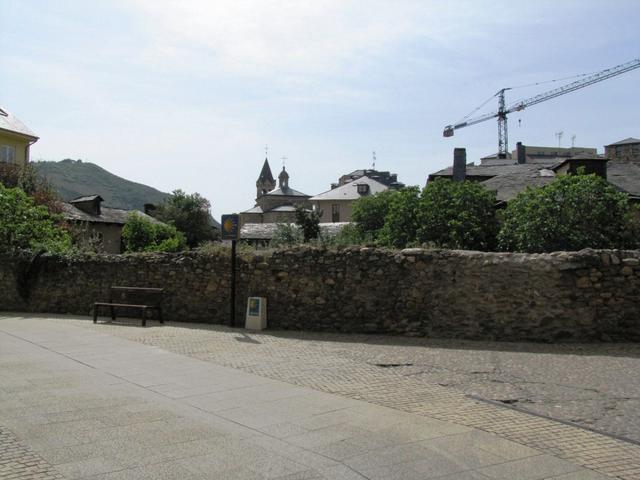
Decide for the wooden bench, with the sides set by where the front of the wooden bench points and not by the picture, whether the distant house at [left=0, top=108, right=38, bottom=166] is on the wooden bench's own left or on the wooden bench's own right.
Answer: on the wooden bench's own right

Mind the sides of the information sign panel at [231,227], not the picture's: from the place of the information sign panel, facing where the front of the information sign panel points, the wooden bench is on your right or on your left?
on your right

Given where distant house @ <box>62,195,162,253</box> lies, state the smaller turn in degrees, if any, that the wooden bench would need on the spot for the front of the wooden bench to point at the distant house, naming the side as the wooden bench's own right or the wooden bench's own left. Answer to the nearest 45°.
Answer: approximately 135° to the wooden bench's own right

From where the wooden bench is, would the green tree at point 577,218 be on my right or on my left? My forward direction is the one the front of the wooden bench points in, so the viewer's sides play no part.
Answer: on my left

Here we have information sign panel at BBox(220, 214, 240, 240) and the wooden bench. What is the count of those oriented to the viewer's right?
0

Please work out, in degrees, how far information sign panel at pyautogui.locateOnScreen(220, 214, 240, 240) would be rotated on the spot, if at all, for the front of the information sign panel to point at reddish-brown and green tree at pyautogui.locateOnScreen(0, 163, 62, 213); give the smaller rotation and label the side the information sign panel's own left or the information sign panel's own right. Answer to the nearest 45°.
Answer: approximately 135° to the information sign panel's own right

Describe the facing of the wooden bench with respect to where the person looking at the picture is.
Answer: facing the viewer and to the left of the viewer

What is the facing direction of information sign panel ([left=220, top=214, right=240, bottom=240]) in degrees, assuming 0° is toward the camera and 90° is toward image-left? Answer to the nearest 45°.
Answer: approximately 0°

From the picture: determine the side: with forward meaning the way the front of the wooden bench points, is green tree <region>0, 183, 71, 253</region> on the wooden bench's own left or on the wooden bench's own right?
on the wooden bench's own right

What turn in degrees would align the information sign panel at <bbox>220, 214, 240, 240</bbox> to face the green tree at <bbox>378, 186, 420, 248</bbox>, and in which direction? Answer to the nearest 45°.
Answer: approximately 135° to its left

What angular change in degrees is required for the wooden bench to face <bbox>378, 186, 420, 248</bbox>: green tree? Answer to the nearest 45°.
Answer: approximately 180°

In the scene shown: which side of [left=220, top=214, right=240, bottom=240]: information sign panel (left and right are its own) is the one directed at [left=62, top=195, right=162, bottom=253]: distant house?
back
